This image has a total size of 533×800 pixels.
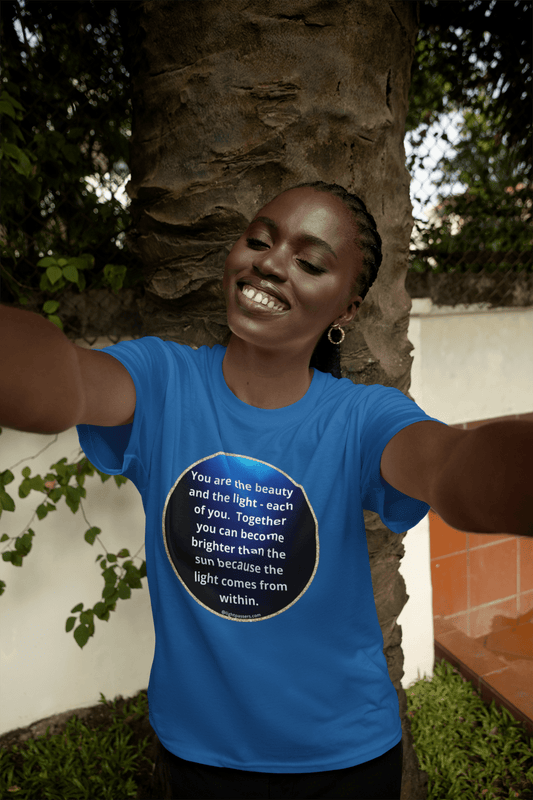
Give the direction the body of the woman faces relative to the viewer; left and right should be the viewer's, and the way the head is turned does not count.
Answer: facing the viewer
